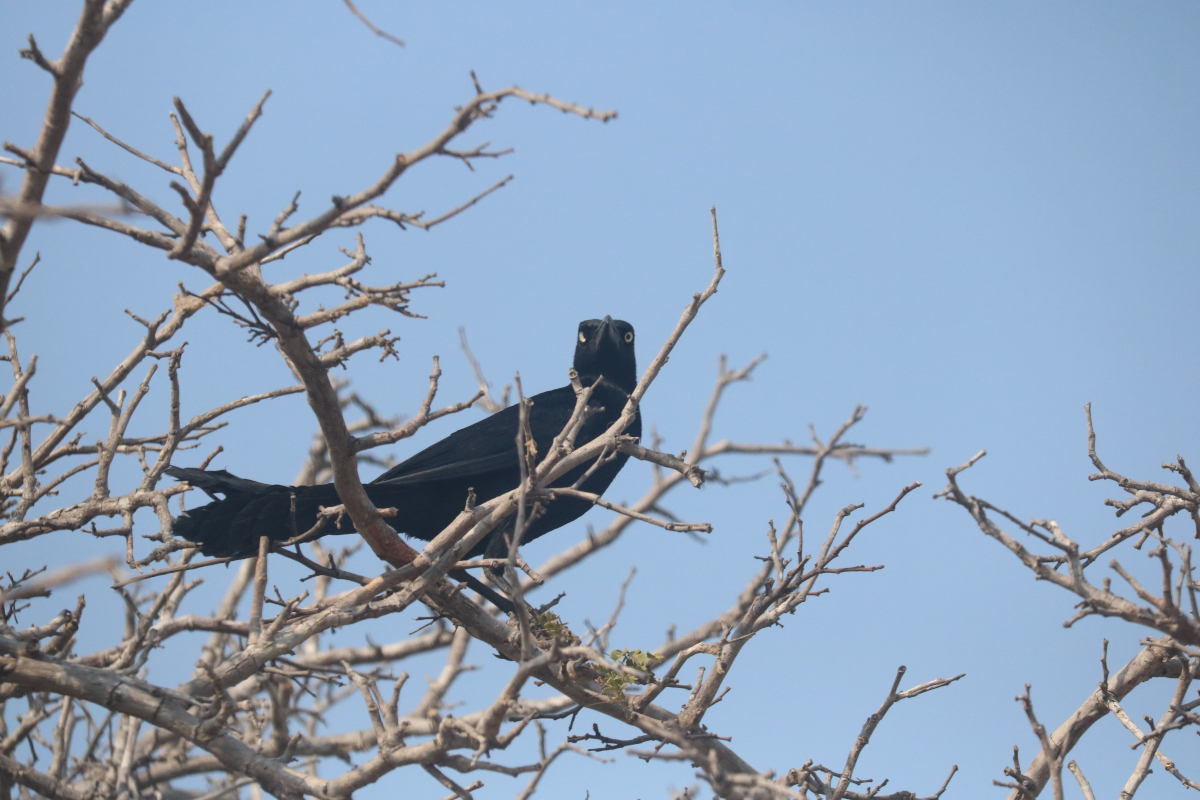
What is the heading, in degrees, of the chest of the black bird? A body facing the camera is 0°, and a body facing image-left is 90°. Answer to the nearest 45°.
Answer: approximately 270°
